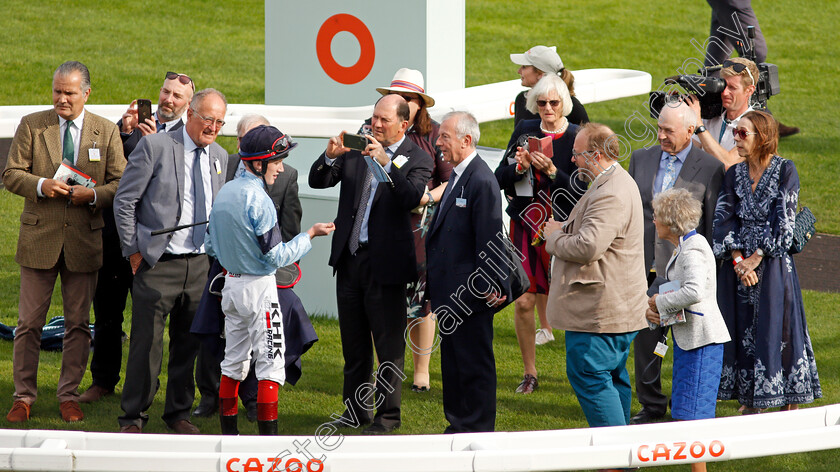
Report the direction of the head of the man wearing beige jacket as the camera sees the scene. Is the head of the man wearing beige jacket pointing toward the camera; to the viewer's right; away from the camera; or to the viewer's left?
to the viewer's left

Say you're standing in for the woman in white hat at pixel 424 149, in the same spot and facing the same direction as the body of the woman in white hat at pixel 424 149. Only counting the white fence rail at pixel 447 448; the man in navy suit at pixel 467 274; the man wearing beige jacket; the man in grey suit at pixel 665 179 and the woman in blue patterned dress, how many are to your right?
0

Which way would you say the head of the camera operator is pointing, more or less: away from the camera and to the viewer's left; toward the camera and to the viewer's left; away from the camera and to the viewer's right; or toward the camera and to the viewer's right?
toward the camera and to the viewer's left

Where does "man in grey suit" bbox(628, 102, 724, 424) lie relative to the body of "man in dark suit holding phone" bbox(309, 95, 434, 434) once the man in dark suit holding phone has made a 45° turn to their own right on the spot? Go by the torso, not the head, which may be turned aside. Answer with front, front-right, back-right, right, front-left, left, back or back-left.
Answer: back

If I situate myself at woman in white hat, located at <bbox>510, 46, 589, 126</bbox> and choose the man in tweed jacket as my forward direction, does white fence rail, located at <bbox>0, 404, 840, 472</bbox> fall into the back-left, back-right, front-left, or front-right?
front-left

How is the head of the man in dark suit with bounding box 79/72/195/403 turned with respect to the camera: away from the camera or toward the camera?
toward the camera

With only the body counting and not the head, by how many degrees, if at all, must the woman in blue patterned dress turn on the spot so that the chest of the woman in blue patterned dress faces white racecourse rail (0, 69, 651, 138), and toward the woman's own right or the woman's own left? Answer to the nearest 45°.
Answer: approximately 90° to the woman's own right

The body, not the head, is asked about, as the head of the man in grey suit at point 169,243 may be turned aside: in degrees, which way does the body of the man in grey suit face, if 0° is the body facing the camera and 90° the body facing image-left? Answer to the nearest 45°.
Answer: approximately 315°

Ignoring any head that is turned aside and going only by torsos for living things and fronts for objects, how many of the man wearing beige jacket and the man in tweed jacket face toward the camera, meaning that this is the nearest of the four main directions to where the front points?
1

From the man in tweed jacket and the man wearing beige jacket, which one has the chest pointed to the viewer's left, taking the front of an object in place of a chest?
the man wearing beige jacket

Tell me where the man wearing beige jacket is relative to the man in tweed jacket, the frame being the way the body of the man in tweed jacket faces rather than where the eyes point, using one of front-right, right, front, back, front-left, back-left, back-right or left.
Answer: front-left

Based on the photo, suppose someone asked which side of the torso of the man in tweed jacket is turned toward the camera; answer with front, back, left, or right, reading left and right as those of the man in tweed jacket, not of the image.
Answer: front

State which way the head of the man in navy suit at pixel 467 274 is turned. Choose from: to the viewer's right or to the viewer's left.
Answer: to the viewer's left

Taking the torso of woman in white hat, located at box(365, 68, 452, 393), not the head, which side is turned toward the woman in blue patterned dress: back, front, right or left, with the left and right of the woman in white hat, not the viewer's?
left

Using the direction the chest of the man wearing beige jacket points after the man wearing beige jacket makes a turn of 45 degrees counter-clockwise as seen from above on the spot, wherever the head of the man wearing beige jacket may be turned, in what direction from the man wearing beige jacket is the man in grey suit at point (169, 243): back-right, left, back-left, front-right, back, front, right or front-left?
front-right

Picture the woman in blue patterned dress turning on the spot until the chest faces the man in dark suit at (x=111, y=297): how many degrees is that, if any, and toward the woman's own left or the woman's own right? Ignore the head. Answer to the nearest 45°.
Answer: approximately 45° to the woman's own right

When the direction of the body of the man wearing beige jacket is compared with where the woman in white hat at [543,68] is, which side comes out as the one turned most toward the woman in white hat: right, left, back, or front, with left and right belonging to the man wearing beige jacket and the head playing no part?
right

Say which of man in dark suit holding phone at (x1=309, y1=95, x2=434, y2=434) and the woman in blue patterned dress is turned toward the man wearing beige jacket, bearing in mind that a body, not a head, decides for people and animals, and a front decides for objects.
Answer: the woman in blue patterned dress

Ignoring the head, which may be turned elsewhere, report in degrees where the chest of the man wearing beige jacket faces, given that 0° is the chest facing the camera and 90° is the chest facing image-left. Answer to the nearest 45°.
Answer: approximately 90°

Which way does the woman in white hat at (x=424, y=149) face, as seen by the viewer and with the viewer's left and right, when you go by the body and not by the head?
facing the viewer and to the left of the viewer

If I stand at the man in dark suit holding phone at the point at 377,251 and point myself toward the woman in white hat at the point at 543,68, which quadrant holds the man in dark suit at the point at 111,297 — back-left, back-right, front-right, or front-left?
back-left
